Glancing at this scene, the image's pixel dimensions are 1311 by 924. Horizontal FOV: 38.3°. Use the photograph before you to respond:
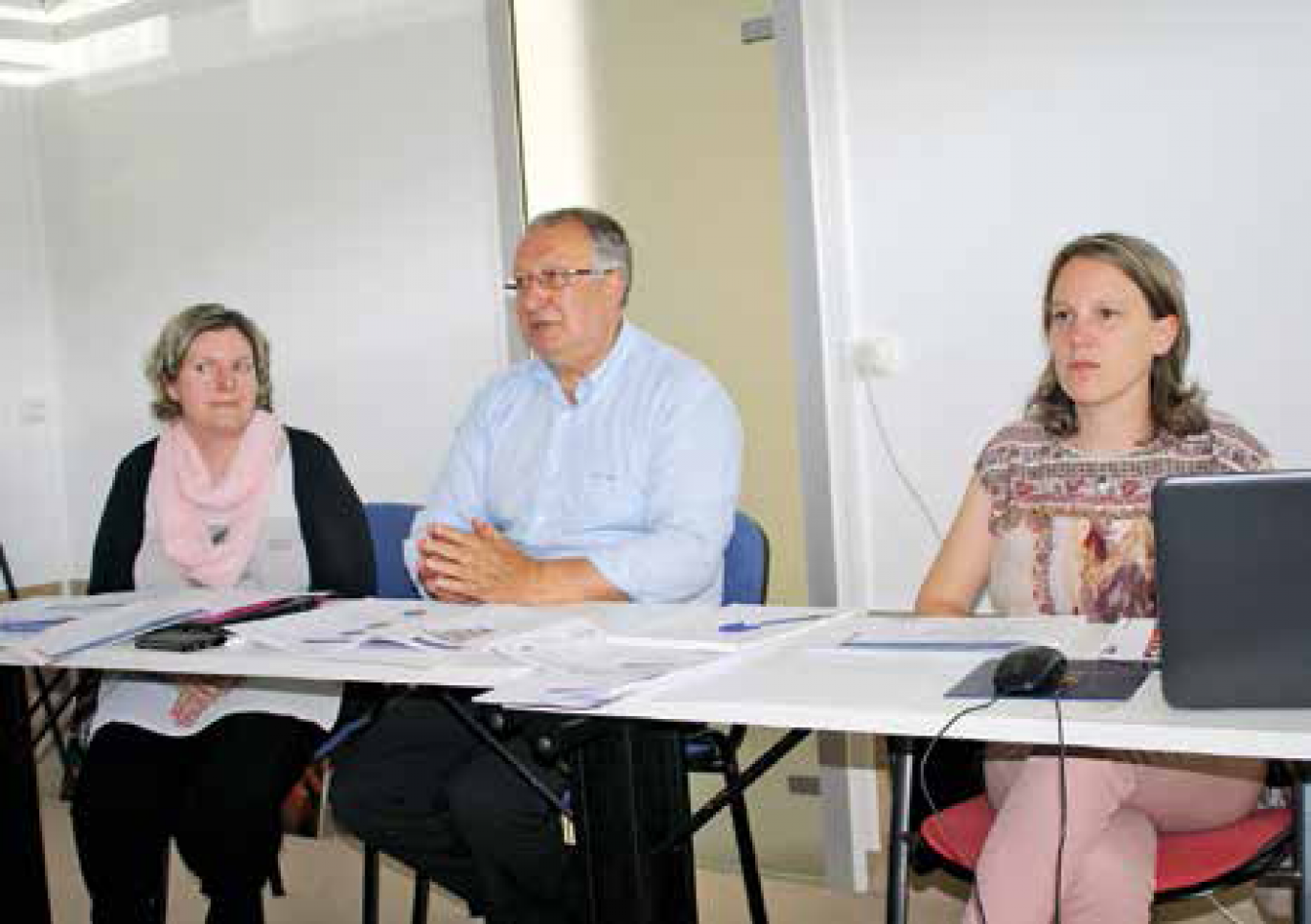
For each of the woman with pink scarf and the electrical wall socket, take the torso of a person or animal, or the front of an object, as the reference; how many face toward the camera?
2

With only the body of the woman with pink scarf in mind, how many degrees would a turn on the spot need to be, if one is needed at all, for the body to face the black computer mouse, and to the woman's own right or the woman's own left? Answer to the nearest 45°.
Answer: approximately 45° to the woman's own left

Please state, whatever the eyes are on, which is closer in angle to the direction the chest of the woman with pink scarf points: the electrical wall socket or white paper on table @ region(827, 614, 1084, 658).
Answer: the white paper on table

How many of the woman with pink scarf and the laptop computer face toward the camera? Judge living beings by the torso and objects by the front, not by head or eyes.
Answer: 1

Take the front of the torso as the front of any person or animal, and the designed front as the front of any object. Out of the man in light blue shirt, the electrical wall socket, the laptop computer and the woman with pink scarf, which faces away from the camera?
the laptop computer

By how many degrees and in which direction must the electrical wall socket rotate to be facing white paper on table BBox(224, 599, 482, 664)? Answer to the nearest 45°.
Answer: approximately 45° to its right

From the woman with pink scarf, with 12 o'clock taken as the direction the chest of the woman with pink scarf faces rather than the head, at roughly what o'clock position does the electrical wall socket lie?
The electrical wall socket is roughly at 9 o'clock from the woman with pink scarf.

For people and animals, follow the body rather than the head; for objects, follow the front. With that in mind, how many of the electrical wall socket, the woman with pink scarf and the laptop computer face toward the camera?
2

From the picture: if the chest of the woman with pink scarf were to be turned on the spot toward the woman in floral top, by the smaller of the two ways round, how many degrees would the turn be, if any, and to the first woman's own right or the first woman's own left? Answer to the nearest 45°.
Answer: approximately 45° to the first woman's own left

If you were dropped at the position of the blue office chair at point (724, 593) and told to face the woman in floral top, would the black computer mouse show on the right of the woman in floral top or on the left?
right

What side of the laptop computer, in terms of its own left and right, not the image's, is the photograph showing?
back
